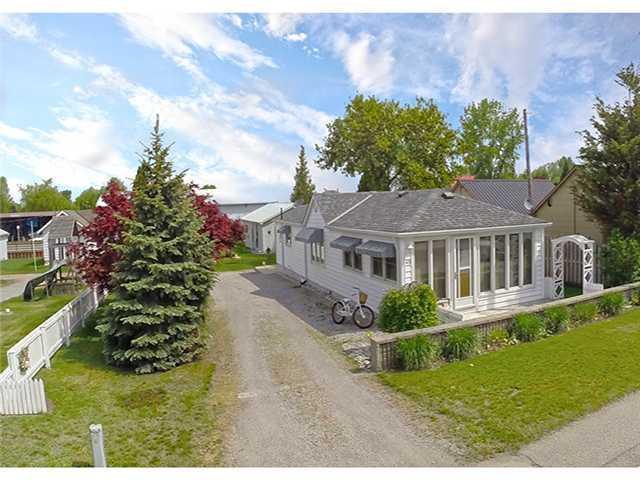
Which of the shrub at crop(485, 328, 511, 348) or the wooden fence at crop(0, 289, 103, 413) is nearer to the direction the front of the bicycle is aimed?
the shrub

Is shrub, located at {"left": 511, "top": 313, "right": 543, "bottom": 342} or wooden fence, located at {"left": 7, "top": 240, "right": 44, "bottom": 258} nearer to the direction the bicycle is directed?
the shrub

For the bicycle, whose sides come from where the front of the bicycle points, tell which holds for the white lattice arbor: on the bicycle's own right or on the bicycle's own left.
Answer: on the bicycle's own left

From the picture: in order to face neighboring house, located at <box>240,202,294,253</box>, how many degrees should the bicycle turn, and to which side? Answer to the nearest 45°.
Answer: approximately 135° to its left

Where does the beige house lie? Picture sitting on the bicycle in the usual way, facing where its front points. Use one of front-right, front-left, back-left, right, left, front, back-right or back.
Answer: left

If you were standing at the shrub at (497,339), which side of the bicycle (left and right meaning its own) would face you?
front

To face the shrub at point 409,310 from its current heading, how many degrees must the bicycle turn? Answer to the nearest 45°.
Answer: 0° — it already faces it

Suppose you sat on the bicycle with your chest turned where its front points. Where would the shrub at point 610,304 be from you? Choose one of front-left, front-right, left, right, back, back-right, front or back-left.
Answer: front-left

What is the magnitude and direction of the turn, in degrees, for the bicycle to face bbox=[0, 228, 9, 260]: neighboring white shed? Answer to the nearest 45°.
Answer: approximately 180°

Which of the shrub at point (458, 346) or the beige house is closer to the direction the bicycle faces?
the shrub

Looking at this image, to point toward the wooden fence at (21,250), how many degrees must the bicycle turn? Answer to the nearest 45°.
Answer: approximately 180°

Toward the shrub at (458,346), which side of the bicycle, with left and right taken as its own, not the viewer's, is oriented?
front
